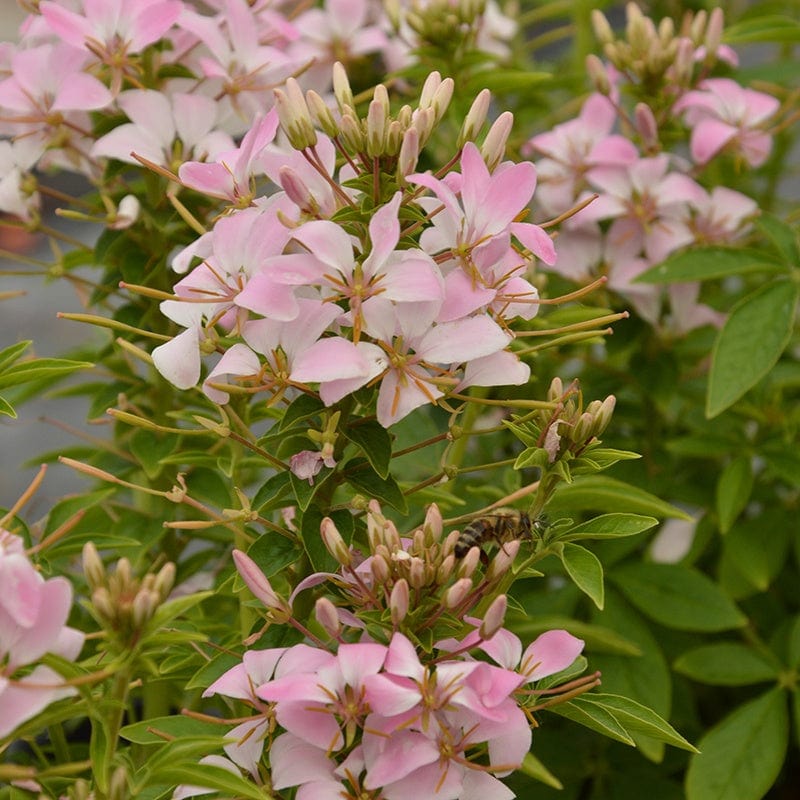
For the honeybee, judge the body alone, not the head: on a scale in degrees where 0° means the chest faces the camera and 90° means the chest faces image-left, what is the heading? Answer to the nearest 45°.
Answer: approximately 270°

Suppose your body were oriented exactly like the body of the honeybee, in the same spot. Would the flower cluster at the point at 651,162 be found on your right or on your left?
on your left

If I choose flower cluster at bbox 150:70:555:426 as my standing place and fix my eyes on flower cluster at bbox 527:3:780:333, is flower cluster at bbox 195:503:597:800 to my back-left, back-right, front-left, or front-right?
back-right
